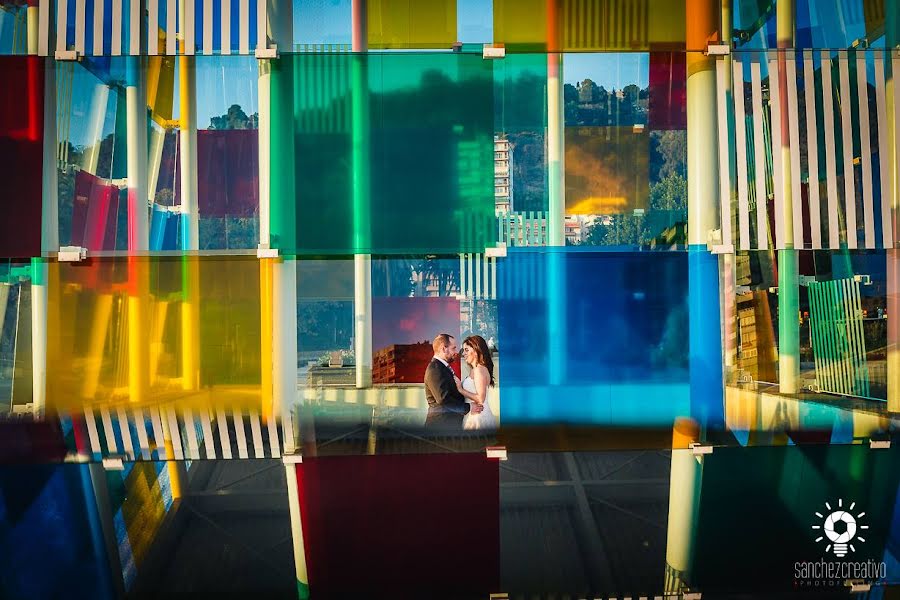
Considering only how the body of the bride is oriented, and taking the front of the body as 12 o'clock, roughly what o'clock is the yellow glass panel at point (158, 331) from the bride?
The yellow glass panel is roughly at 12 o'clock from the bride.

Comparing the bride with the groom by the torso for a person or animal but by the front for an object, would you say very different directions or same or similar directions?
very different directions

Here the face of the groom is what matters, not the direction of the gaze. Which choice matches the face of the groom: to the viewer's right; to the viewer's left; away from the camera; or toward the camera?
to the viewer's right

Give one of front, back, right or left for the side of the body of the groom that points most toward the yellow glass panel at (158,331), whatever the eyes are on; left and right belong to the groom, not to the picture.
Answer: back

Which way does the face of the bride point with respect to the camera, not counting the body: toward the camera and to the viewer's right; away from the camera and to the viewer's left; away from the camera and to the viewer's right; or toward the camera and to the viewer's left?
toward the camera and to the viewer's left

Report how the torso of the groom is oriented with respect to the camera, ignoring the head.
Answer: to the viewer's right

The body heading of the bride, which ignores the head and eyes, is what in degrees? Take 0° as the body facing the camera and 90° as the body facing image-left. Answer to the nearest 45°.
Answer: approximately 90°

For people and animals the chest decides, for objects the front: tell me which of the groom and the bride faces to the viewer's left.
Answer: the bride

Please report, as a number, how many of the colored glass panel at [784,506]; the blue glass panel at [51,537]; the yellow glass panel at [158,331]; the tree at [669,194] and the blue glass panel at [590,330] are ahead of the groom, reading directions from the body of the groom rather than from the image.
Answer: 3

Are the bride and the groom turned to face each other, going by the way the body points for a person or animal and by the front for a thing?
yes

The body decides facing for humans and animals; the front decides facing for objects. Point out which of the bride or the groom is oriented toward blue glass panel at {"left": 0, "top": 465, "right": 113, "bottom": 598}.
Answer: the bride
